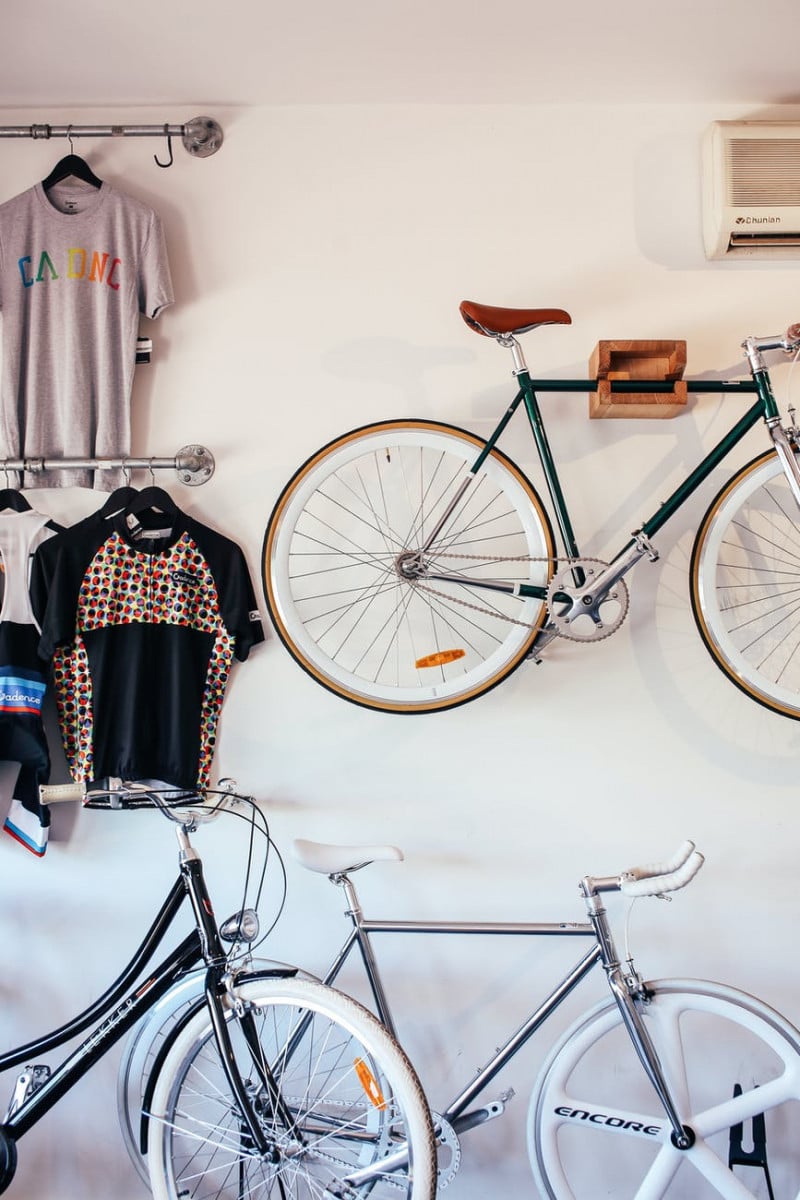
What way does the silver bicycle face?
to the viewer's right

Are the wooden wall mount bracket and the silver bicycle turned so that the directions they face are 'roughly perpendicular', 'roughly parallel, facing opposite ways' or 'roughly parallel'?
roughly perpendicular

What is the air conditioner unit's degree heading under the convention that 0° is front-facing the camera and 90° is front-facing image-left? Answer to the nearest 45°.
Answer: approximately 0°

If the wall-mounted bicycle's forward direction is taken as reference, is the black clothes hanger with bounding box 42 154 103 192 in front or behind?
behind

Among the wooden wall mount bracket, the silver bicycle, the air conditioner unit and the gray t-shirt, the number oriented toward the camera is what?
3

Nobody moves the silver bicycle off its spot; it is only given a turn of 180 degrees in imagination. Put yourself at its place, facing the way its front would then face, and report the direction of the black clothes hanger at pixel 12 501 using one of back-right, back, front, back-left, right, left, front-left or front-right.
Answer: front

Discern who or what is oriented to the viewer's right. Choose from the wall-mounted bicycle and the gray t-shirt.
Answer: the wall-mounted bicycle

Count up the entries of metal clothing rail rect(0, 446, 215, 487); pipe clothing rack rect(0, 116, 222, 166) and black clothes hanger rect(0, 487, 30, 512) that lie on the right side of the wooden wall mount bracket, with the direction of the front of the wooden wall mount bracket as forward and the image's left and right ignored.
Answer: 3
